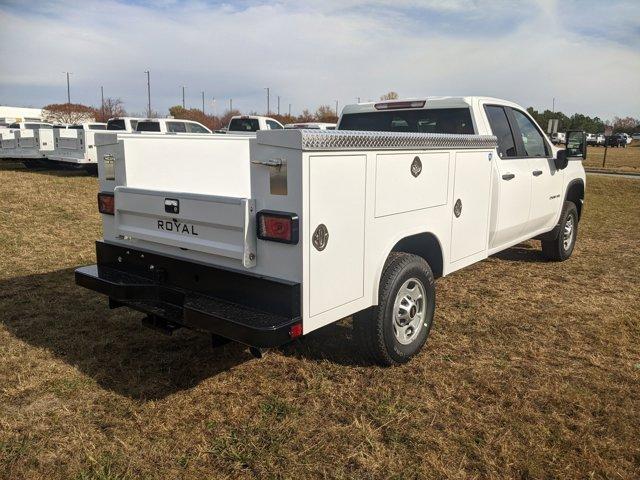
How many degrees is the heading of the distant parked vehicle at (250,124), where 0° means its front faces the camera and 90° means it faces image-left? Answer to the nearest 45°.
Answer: approximately 225°

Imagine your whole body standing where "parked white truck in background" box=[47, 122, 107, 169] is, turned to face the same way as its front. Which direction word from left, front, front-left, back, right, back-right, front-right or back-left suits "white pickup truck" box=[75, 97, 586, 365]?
back-right

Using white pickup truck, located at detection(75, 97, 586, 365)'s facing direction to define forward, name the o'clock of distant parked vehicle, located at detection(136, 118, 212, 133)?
The distant parked vehicle is roughly at 10 o'clock from the white pickup truck.

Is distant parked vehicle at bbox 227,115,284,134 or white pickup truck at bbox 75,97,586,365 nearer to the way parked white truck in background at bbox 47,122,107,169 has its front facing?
the distant parked vehicle

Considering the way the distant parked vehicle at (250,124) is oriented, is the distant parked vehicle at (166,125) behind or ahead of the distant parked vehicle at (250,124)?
behind

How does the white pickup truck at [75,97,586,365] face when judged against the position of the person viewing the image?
facing away from the viewer and to the right of the viewer

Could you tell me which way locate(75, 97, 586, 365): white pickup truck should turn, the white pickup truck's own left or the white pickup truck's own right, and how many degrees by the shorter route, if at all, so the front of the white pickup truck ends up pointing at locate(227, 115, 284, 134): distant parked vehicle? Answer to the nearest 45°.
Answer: approximately 45° to the white pickup truck's own left

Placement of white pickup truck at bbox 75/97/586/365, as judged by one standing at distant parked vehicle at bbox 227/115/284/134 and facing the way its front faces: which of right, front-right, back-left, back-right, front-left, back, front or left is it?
back-right
